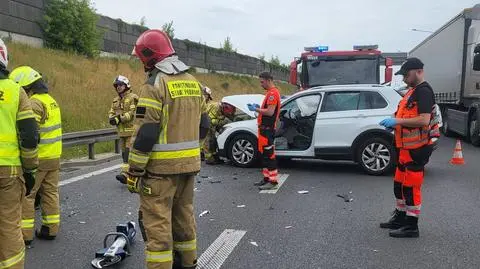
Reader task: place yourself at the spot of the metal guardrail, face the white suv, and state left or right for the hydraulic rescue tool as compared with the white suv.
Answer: right

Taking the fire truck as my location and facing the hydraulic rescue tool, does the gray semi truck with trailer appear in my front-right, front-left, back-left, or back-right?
back-left

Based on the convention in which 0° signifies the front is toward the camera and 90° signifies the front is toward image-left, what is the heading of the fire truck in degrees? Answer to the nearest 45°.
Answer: approximately 0°

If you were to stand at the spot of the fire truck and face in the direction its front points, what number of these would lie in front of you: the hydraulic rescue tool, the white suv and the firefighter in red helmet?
3

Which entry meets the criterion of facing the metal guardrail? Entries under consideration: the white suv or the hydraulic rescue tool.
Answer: the white suv

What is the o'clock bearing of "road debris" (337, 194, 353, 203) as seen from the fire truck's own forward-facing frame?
The road debris is roughly at 12 o'clock from the fire truck.

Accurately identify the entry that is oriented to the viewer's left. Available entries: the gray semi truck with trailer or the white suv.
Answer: the white suv

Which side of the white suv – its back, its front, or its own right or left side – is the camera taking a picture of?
left
